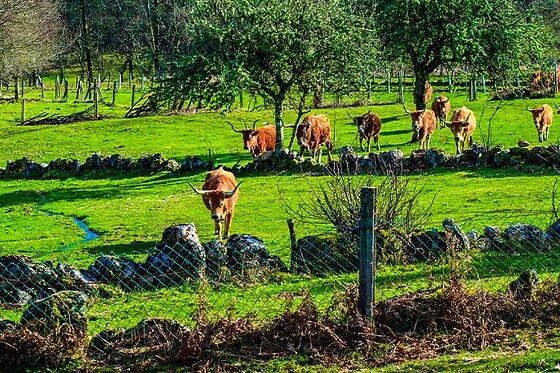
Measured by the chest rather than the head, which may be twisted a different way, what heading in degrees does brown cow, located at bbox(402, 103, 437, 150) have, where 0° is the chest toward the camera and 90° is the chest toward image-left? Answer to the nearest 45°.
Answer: approximately 45°

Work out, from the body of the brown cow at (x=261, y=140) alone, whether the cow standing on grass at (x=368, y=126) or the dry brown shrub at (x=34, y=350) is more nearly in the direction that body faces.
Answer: the dry brown shrub

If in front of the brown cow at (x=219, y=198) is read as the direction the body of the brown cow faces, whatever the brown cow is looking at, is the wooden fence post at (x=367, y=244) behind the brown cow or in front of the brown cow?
in front

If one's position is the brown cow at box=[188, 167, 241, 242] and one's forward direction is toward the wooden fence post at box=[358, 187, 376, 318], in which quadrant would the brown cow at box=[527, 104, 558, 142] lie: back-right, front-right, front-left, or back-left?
back-left

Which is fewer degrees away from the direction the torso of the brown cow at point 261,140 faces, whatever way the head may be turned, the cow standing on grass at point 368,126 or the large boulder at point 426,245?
the large boulder

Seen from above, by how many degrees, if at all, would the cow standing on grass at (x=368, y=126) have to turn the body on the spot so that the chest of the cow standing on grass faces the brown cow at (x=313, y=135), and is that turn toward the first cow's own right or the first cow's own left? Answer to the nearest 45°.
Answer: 0° — it already faces it

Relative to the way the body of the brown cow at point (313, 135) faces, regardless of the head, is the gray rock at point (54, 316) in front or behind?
in front
